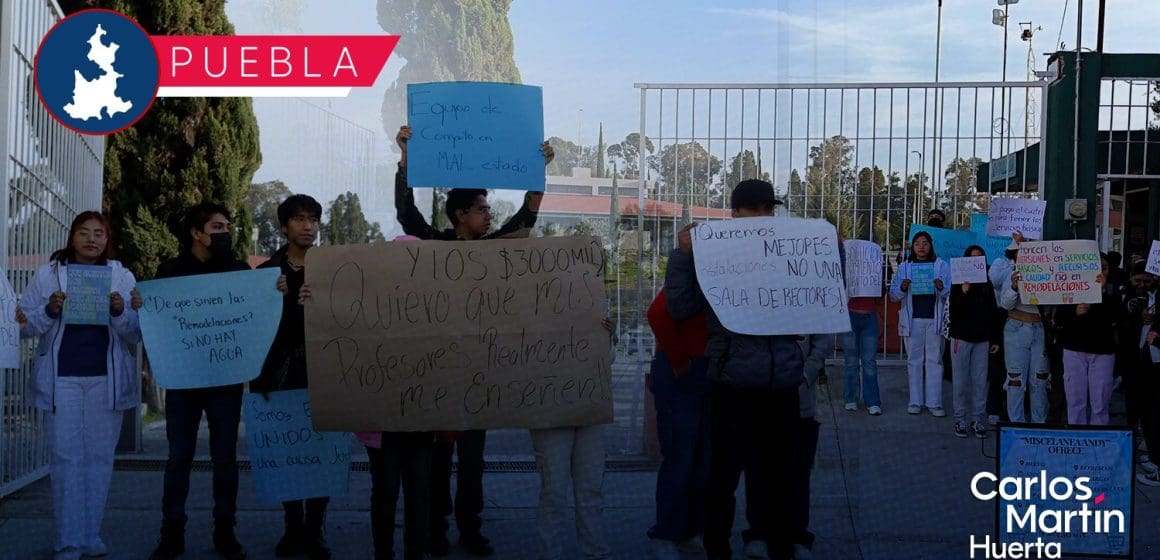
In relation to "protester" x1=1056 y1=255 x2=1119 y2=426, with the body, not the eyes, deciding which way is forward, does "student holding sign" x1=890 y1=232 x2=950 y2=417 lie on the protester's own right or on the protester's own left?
on the protester's own right

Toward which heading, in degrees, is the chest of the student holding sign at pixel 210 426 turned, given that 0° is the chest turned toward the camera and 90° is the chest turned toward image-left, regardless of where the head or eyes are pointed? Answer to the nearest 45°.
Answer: approximately 0°

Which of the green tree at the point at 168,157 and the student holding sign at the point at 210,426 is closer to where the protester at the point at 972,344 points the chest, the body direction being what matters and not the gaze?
the student holding sign

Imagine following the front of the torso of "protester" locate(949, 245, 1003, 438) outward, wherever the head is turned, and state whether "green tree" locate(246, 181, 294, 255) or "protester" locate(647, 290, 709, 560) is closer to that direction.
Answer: the protester

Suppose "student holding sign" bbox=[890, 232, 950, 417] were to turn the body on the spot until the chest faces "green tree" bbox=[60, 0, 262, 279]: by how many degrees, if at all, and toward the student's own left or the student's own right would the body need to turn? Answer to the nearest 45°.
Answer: approximately 90° to the student's own right

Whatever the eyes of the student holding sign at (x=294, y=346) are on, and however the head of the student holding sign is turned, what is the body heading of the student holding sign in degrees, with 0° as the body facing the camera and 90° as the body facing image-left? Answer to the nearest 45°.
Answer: approximately 0°

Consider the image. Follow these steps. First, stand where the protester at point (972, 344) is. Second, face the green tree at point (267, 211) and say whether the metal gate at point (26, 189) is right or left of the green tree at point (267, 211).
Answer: left
